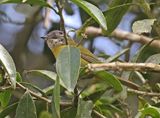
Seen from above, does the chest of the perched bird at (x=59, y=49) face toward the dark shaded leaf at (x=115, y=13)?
no

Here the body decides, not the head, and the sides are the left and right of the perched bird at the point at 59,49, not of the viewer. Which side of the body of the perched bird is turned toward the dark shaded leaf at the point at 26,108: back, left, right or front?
front

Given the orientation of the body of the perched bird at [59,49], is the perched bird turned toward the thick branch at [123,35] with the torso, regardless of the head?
no

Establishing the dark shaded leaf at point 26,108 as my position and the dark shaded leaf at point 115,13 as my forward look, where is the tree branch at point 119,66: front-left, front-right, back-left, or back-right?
front-right

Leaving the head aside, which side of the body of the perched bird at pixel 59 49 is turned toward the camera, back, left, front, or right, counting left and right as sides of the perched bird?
left

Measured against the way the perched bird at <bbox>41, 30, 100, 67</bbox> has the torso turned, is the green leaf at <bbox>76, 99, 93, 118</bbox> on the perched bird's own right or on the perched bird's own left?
on the perched bird's own left

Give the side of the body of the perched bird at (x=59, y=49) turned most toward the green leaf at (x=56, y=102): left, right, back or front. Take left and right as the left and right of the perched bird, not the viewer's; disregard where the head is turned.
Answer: left

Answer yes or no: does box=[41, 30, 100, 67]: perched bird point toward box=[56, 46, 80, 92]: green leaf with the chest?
no
